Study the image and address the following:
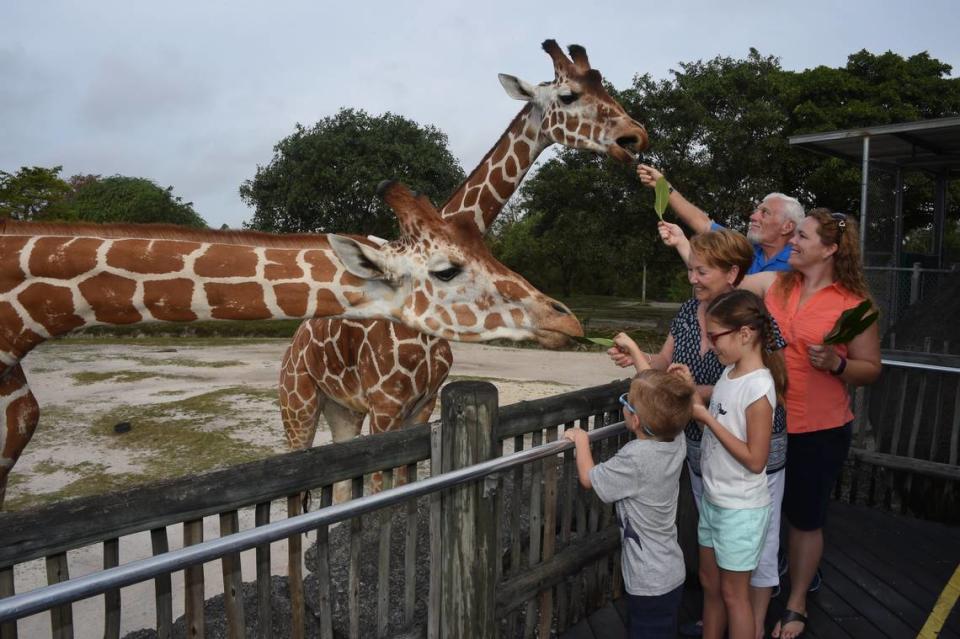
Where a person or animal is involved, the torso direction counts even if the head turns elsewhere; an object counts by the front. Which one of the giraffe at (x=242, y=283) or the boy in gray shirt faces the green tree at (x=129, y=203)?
the boy in gray shirt

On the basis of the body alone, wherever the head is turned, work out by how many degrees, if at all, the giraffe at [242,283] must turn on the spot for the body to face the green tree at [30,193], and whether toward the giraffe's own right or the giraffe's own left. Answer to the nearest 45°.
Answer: approximately 90° to the giraffe's own left

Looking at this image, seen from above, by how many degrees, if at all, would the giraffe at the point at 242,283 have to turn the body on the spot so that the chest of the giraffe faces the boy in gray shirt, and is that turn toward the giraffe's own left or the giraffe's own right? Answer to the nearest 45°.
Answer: approximately 45° to the giraffe's own right

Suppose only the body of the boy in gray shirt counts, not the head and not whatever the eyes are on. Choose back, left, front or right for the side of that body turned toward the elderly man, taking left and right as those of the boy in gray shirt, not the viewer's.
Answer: right

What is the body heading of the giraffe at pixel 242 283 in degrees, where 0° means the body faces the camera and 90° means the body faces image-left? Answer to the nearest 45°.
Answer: approximately 270°

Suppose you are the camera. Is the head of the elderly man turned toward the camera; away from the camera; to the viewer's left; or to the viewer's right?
to the viewer's left

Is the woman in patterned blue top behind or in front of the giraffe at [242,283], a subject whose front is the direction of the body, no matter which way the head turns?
in front

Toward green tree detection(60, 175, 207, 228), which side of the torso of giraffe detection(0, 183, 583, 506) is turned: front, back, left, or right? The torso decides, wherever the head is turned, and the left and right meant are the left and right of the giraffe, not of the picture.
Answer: left

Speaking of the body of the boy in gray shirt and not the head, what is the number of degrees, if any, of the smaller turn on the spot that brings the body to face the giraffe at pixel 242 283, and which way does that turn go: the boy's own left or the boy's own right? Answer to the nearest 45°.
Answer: approximately 45° to the boy's own left

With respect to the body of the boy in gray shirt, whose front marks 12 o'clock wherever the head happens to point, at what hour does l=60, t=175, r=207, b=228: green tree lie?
The green tree is roughly at 12 o'clock from the boy in gray shirt.

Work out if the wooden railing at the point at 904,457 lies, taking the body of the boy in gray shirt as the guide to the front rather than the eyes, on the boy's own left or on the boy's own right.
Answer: on the boy's own right

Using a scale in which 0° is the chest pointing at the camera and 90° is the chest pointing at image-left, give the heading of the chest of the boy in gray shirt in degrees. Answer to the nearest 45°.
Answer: approximately 135°
